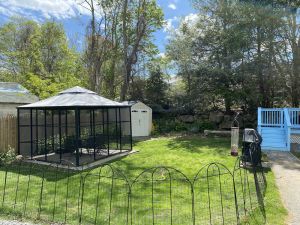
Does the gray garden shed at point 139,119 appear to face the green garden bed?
no

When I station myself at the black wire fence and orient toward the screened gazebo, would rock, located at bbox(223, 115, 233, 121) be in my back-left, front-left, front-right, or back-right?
front-right

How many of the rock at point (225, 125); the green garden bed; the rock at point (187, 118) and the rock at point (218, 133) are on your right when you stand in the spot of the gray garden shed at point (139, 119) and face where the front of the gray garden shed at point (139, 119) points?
0

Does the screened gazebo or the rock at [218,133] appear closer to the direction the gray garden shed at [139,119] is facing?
the screened gazebo

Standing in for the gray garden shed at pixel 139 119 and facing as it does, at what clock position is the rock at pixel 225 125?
The rock is roughly at 9 o'clock from the gray garden shed.

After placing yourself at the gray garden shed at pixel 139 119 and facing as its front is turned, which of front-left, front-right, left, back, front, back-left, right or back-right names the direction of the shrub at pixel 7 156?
front-right

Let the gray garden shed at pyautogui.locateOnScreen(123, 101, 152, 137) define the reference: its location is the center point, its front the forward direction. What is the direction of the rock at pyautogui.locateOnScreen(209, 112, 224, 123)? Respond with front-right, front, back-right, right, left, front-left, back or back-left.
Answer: left

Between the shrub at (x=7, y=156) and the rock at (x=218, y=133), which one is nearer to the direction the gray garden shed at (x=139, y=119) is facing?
the shrub

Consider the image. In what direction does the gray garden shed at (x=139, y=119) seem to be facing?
toward the camera

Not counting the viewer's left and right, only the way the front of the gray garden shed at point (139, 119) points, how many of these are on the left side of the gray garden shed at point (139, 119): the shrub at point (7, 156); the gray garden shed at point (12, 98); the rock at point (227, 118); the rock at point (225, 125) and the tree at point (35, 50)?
2

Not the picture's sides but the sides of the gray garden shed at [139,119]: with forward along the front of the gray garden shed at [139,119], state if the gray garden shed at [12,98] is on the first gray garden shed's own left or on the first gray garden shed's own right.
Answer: on the first gray garden shed's own right

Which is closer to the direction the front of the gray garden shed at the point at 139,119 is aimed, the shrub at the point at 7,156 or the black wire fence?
the black wire fence

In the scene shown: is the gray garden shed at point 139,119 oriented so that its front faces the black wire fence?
yes

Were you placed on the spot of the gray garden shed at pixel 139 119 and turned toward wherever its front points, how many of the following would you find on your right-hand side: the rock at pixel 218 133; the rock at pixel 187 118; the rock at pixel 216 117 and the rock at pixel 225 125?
0

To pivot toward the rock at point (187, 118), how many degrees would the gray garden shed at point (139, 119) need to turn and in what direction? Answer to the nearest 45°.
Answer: approximately 135° to its left

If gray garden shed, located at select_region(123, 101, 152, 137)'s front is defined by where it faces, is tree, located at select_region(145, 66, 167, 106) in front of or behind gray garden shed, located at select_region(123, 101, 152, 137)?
behind

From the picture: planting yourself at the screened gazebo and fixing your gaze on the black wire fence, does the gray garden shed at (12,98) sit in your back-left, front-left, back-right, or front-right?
back-right

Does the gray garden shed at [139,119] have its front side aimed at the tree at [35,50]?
no

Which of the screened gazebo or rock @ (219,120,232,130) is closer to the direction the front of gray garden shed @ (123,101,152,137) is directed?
the screened gazebo

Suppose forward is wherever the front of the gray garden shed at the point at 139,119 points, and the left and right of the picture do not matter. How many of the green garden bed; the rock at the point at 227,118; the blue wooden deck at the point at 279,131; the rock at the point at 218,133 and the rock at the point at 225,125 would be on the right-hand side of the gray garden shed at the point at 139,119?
0
